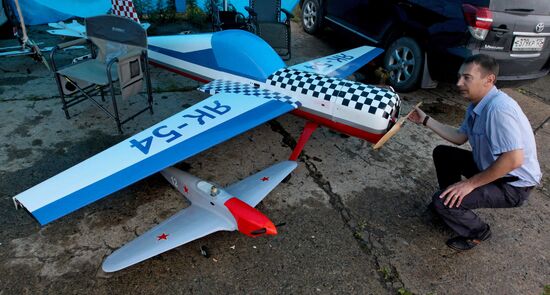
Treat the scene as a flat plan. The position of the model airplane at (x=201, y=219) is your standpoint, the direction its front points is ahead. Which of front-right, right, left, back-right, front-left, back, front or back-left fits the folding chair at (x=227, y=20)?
back-left

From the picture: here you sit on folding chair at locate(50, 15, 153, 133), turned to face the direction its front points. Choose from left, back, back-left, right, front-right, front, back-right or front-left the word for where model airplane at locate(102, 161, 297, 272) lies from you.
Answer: front-left

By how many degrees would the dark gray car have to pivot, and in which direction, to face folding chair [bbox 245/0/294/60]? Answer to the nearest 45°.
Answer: approximately 45° to its left

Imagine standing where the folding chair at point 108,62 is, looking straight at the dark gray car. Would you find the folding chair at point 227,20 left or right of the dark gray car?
left

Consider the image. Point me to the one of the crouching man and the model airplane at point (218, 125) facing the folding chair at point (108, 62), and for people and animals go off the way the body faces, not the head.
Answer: the crouching man

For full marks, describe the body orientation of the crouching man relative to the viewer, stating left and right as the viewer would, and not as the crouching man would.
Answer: facing to the left of the viewer

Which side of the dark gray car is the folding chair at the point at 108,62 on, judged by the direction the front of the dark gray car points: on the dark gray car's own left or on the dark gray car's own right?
on the dark gray car's own left

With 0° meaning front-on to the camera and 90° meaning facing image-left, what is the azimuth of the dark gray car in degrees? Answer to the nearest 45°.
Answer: approximately 135°

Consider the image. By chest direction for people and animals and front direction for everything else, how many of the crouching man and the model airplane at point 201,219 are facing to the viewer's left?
1

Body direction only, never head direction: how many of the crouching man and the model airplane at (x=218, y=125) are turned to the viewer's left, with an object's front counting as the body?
1

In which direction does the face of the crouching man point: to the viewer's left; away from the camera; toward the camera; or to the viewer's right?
to the viewer's left

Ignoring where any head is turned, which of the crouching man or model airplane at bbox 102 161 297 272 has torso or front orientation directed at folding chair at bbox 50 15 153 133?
the crouching man

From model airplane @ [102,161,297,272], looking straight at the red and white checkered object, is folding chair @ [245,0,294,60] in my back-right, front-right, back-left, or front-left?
front-right

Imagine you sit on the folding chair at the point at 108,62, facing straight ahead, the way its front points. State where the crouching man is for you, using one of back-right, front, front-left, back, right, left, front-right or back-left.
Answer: left

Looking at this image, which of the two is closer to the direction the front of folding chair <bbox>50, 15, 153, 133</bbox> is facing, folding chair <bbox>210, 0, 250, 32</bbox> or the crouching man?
the crouching man

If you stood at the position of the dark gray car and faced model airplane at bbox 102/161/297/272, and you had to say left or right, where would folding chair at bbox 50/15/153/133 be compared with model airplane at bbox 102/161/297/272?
right

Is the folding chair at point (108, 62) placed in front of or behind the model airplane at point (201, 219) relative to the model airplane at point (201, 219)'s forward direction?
behind
